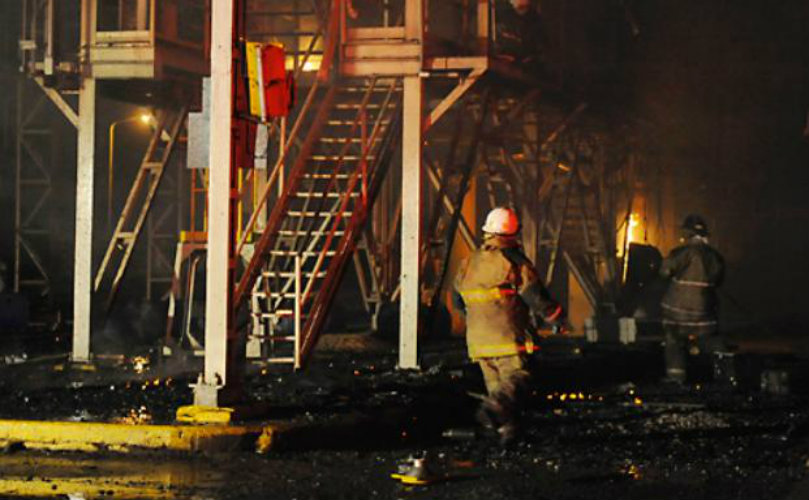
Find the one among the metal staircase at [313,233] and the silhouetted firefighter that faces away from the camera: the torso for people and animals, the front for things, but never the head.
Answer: the silhouetted firefighter

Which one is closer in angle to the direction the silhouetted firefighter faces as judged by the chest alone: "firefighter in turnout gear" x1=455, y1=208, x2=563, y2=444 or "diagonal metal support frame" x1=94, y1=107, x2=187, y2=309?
the diagonal metal support frame

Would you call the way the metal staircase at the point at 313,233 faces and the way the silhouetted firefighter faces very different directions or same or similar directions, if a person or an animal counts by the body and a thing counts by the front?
very different directions

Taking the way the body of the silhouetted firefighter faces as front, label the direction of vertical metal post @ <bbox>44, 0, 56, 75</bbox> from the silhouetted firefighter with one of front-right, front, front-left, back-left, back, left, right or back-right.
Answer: left

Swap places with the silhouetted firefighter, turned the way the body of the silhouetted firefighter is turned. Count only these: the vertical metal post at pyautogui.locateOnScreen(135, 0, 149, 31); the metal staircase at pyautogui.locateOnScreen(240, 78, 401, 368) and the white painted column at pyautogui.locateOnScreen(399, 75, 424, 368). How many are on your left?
3

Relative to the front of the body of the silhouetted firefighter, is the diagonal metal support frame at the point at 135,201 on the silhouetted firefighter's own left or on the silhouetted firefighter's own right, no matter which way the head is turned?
on the silhouetted firefighter's own left

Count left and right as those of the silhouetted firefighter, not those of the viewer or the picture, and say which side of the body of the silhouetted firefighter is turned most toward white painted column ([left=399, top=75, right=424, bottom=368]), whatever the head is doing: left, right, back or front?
left

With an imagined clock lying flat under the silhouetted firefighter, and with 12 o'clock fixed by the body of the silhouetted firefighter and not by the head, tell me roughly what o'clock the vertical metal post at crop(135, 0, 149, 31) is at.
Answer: The vertical metal post is roughly at 9 o'clock from the silhouetted firefighter.

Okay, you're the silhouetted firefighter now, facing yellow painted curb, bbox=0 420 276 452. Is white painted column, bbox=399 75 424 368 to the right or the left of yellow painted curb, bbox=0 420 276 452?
right

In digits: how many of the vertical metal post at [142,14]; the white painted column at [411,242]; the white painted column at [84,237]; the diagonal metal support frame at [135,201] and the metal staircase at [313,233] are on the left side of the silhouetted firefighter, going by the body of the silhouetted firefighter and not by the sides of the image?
5

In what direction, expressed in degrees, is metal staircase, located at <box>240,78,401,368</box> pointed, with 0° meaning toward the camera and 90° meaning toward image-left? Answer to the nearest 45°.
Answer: approximately 45°

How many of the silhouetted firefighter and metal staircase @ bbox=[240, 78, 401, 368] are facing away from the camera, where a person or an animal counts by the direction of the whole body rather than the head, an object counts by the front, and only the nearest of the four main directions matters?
1

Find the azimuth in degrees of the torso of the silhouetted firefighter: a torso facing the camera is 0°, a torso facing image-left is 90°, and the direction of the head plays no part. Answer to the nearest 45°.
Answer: approximately 180°

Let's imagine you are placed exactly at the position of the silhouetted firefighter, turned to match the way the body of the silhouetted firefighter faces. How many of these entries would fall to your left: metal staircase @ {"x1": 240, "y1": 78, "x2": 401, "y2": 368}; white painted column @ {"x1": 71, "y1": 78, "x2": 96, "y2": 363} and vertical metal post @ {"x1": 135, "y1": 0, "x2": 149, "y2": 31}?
3

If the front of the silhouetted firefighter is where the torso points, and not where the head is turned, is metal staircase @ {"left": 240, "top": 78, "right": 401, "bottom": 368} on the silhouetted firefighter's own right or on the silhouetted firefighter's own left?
on the silhouetted firefighter's own left

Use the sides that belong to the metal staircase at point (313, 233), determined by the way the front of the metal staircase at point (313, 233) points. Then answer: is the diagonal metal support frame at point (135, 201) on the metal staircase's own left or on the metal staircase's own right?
on the metal staircase's own right
